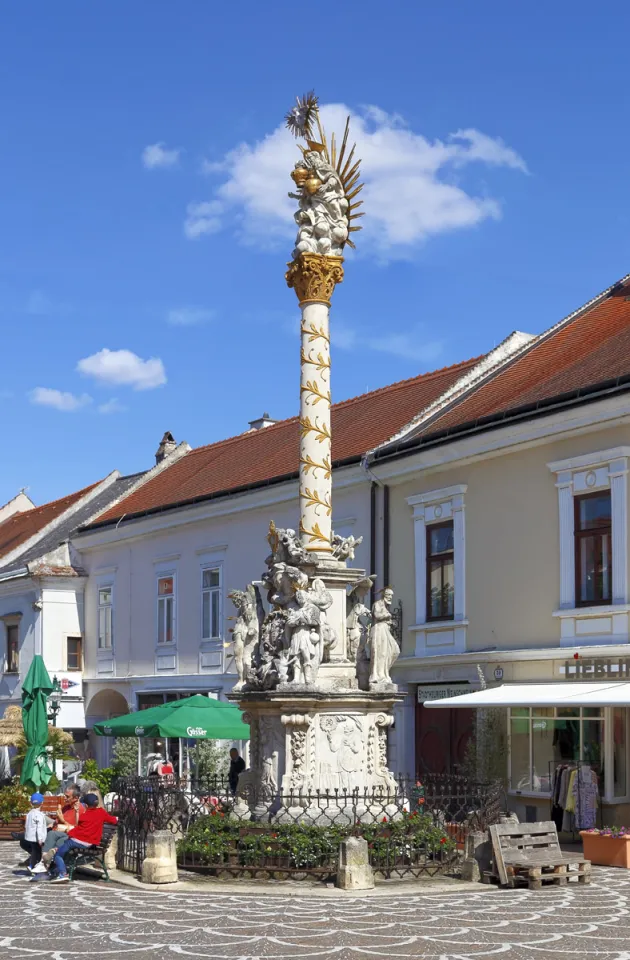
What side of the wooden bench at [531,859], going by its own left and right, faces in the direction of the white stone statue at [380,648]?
back

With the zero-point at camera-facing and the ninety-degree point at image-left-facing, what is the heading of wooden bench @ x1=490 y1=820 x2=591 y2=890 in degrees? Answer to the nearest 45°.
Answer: approximately 315°

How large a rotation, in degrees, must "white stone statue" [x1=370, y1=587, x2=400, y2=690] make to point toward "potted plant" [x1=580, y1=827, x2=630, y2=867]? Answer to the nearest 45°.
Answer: approximately 45° to its left

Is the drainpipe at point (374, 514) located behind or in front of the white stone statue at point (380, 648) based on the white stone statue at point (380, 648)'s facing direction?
behind

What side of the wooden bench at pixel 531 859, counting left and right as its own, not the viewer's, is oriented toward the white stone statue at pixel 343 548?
back

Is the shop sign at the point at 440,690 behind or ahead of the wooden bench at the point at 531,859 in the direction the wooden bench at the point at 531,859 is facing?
behind

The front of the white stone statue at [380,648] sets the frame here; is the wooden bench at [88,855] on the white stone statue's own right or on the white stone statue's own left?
on the white stone statue's own right
